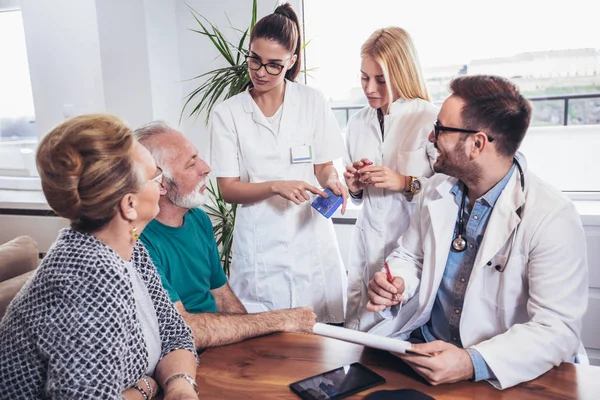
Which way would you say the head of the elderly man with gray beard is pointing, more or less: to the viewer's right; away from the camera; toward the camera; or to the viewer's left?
to the viewer's right

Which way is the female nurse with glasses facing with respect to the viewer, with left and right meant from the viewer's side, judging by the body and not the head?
facing the viewer

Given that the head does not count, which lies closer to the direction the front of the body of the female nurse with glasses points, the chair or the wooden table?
the wooden table

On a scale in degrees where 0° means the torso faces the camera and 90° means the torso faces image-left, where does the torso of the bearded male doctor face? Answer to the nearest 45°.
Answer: approximately 45°

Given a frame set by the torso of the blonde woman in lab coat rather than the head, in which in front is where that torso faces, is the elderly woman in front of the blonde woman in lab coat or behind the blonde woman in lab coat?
in front

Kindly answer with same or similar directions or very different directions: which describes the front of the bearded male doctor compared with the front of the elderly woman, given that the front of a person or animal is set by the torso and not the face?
very different directions

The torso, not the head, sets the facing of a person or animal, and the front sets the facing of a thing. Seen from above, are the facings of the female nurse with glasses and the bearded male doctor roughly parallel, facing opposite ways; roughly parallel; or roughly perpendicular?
roughly perpendicular

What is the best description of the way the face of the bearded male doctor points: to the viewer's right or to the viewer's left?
to the viewer's left

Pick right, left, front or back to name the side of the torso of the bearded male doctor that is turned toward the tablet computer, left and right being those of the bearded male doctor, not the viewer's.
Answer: front

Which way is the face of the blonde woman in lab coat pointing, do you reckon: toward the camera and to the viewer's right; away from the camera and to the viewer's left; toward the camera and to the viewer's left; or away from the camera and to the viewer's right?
toward the camera and to the viewer's left

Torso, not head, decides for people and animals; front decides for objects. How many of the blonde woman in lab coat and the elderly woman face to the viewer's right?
1

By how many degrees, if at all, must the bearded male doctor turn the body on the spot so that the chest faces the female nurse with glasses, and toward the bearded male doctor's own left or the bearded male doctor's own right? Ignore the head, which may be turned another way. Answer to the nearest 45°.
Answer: approximately 90° to the bearded male doctor's own right

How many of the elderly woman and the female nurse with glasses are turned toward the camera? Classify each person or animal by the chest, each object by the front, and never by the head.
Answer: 1

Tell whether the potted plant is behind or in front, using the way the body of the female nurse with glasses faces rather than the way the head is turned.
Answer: behind

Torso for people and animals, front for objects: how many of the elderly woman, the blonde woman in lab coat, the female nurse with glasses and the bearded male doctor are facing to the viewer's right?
1

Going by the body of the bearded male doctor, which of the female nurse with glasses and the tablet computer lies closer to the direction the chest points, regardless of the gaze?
the tablet computer
